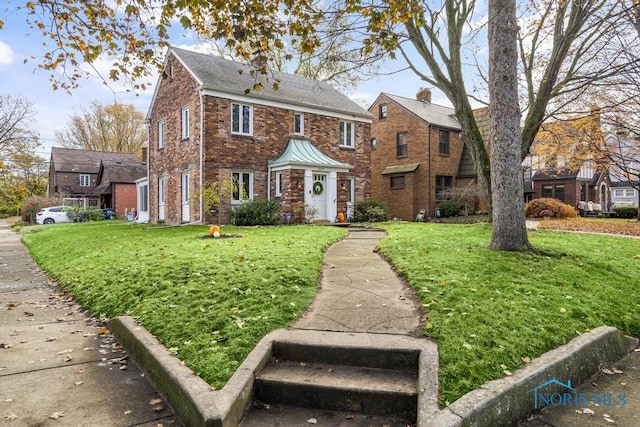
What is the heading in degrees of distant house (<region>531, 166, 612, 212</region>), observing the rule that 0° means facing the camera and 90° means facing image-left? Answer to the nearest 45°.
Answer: approximately 315°

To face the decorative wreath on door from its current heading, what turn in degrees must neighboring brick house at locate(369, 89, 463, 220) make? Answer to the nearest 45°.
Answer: approximately 90° to its right

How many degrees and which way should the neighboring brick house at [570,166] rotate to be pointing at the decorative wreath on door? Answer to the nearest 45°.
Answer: approximately 90° to its right

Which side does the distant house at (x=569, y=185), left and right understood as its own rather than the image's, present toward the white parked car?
right

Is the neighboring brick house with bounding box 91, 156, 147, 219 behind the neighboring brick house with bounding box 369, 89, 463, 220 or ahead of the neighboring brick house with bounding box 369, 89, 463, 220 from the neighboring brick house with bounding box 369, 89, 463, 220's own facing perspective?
behind

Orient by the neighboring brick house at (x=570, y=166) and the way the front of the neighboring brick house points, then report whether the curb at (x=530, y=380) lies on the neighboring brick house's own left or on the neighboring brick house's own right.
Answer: on the neighboring brick house's own right

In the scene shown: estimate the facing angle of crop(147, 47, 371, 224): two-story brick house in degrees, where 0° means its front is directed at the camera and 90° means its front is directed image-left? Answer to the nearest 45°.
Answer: approximately 315°

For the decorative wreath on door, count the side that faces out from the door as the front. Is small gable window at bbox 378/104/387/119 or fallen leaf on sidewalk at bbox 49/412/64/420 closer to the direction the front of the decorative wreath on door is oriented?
the fallen leaf on sidewalk
